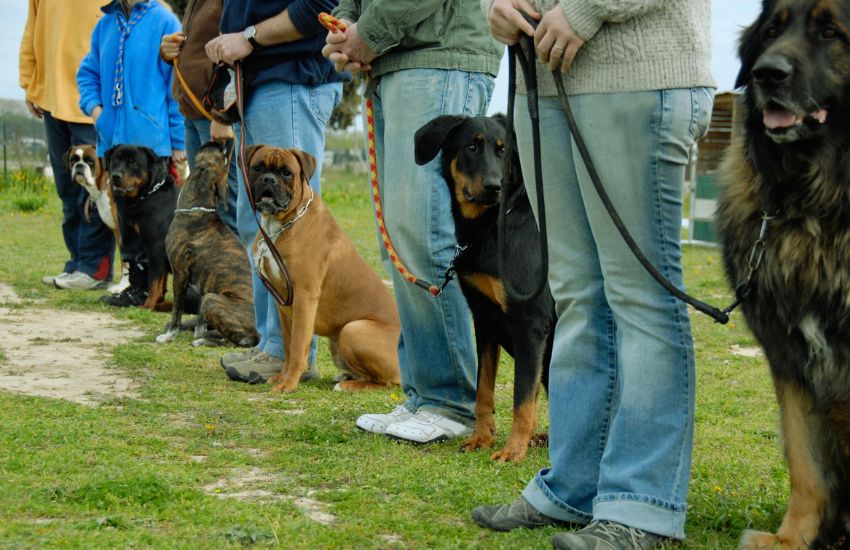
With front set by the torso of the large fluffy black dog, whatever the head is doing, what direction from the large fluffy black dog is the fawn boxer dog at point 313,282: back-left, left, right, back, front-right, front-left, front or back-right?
right

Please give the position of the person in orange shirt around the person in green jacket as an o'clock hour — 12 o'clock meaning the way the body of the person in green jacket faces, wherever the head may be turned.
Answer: The person in orange shirt is roughly at 2 o'clock from the person in green jacket.

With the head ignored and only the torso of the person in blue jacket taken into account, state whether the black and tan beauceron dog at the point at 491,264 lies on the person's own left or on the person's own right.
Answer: on the person's own left

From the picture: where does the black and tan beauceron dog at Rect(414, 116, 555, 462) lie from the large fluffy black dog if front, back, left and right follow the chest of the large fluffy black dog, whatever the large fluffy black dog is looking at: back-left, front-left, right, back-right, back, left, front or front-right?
right

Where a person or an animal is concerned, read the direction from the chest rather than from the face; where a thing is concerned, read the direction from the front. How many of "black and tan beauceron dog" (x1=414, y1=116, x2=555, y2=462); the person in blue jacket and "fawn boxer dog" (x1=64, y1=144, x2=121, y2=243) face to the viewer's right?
0

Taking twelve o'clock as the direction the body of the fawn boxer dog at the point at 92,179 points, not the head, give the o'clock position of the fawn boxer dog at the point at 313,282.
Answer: the fawn boxer dog at the point at 313,282 is roughly at 10 o'clock from the fawn boxer dog at the point at 92,179.

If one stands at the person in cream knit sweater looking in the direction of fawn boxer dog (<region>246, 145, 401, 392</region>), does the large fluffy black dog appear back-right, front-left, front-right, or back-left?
back-right

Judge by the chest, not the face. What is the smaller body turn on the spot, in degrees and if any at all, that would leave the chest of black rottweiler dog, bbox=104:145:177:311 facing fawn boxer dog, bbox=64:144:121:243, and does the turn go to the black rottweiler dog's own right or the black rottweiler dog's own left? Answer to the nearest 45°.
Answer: approximately 90° to the black rottweiler dog's own right

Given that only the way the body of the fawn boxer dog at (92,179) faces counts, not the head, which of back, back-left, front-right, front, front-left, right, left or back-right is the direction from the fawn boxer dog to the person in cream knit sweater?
front-left

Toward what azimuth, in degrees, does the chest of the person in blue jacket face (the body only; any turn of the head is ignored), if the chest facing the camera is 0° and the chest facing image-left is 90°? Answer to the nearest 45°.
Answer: approximately 45°

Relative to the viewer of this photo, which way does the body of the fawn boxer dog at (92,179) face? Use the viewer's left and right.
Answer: facing the viewer and to the left of the viewer

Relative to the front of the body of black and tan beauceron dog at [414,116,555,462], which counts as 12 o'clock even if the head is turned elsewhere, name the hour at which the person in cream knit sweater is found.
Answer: The person in cream knit sweater is roughly at 10 o'clock from the black and tan beauceron dog.
